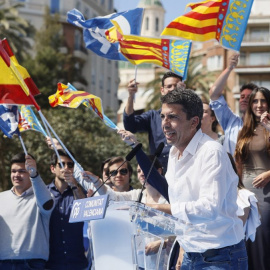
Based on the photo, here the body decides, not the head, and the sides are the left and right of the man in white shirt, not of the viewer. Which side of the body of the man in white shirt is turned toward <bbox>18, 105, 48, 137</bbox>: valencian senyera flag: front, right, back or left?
right

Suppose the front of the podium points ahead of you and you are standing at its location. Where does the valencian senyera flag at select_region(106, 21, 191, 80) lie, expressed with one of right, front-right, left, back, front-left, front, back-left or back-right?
back-right

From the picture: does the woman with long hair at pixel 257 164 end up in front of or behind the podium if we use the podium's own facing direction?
behind

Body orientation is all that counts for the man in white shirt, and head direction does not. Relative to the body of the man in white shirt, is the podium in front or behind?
in front

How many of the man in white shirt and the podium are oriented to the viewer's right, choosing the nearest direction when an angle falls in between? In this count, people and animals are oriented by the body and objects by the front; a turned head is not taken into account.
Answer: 0

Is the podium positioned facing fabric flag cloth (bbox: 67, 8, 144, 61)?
no

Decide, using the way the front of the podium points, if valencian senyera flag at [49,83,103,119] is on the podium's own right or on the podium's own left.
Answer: on the podium's own right

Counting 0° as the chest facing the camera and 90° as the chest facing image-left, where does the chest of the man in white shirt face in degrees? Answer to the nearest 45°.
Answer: approximately 45°

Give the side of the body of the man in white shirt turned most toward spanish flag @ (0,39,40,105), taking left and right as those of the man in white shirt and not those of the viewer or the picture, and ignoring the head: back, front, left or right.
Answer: right

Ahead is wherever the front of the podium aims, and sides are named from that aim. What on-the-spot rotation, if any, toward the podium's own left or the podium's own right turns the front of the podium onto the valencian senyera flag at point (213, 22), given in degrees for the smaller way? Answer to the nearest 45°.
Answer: approximately 135° to the podium's own right

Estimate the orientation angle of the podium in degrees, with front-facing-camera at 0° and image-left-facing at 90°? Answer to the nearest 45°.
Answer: approximately 45°

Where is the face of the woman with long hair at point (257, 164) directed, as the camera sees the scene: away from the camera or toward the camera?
toward the camera

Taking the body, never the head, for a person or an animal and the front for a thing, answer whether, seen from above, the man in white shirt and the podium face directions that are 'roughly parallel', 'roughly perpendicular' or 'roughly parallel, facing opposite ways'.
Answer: roughly parallel

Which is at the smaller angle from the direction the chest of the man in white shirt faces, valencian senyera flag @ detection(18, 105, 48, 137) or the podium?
the podium

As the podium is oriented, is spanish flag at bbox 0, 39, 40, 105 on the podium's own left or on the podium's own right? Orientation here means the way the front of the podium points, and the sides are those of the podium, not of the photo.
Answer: on the podium's own right
